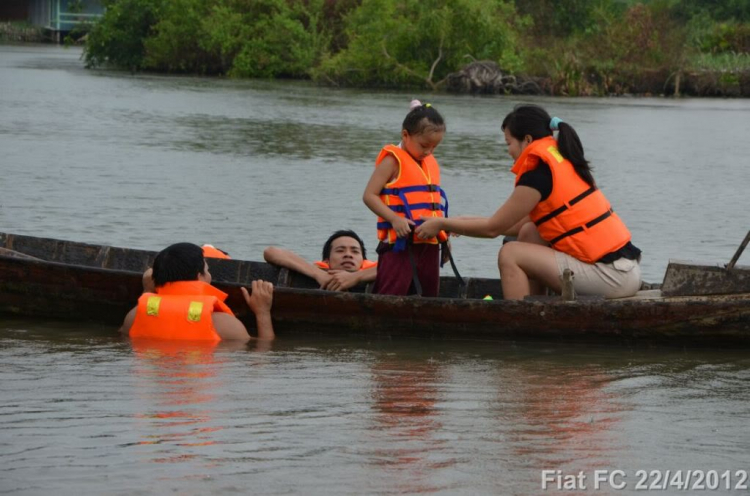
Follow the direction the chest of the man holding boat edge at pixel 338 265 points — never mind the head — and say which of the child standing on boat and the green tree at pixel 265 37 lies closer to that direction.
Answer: the child standing on boat

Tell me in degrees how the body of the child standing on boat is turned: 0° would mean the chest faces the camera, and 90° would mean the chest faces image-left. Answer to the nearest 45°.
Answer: approximately 315°

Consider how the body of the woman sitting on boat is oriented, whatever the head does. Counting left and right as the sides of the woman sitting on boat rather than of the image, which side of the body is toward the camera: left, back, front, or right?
left

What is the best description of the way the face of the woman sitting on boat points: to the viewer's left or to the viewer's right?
to the viewer's left

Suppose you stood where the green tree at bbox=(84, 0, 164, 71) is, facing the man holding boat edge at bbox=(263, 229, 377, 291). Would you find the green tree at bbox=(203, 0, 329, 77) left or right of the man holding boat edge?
left

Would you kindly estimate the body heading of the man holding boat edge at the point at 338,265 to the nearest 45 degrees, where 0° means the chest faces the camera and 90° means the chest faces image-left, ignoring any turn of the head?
approximately 0°

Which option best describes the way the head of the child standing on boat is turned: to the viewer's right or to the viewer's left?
to the viewer's right

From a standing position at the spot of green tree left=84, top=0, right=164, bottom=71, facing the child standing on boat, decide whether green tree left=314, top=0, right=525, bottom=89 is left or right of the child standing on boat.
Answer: left

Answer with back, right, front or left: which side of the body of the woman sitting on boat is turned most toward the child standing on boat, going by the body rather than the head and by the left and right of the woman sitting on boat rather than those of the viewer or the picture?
front

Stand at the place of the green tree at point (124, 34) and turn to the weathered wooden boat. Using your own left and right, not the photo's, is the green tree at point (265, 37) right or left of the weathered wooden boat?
left

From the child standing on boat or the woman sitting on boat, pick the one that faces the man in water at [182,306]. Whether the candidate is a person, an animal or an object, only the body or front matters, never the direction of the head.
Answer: the woman sitting on boat
